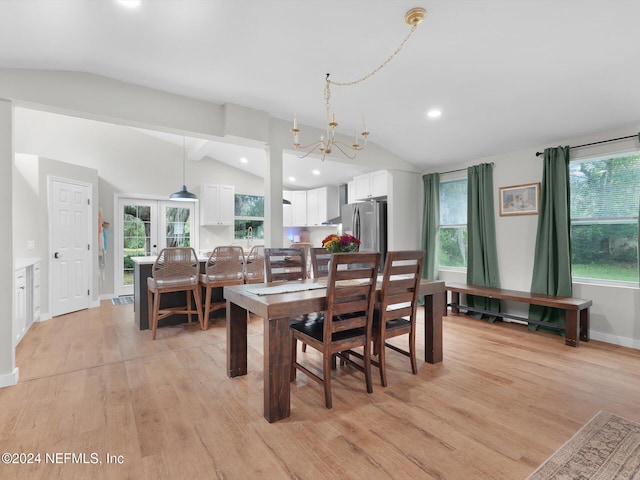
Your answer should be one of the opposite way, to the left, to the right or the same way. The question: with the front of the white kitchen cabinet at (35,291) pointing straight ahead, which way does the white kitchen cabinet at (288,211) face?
to the right

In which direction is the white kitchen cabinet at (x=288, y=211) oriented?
toward the camera

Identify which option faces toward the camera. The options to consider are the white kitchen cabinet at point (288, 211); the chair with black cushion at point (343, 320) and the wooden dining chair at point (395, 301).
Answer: the white kitchen cabinet

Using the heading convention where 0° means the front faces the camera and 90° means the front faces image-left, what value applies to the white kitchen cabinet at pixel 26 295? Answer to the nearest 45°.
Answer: approximately 315°

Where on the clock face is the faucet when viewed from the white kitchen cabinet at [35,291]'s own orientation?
The faucet is roughly at 10 o'clock from the white kitchen cabinet.

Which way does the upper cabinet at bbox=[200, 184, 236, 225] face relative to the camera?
toward the camera

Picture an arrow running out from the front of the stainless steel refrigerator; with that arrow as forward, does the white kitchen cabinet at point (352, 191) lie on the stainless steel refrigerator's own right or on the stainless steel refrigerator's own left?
on the stainless steel refrigerator's own right

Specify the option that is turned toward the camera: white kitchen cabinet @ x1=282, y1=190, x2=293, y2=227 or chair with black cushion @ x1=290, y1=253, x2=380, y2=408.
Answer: the white kitchen cabinet

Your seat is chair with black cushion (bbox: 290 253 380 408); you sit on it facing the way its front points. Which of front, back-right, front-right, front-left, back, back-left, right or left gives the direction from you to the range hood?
front-right

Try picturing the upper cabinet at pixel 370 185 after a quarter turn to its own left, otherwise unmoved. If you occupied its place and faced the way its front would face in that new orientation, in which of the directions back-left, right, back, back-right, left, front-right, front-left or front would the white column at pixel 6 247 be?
right

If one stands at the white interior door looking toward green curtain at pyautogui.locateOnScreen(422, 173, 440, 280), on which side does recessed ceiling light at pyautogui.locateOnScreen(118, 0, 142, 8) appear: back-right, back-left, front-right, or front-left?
front-right

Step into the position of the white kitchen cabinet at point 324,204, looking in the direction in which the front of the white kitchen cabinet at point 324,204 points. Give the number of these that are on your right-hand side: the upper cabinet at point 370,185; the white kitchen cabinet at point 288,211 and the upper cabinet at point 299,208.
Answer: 2

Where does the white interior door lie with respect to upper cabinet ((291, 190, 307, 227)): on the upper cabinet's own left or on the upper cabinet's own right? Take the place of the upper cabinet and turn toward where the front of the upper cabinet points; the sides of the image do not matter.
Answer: on the upper cabinet's own right

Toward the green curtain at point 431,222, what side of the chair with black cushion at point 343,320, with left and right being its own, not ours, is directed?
right

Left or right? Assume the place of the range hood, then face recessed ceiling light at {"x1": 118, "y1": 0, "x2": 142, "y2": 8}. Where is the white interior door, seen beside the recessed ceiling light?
right

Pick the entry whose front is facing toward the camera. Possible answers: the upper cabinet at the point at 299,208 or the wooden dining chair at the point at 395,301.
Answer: the upper cabinet

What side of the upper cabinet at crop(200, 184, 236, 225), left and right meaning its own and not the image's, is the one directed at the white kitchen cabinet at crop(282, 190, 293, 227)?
left

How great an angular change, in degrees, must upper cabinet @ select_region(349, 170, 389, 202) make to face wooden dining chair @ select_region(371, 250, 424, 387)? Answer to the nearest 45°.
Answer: approximately 45° to its left

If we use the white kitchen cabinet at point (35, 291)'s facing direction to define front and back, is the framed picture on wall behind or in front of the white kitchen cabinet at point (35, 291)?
in front

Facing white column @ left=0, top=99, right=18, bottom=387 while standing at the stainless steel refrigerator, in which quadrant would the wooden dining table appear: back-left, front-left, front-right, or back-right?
front-left

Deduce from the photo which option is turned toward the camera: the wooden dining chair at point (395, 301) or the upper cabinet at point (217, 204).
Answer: the upper cabinet

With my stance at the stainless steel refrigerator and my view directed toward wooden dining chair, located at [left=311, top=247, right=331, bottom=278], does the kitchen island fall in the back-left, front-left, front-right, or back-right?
front-right
